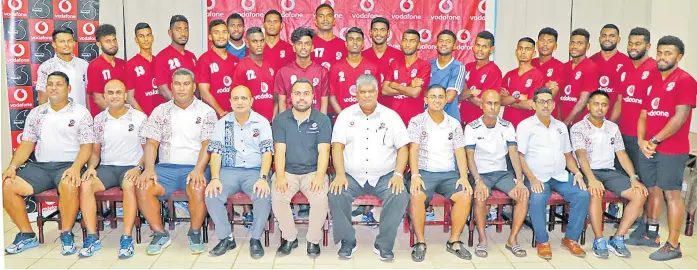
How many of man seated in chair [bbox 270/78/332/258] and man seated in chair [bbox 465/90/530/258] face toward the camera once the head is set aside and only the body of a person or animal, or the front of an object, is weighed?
2

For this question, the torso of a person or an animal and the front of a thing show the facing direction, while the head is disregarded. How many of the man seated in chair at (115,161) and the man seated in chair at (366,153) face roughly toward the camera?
2

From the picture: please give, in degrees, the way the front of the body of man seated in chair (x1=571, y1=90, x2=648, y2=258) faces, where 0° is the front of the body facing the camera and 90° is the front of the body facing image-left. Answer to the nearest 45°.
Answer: approximately 0°

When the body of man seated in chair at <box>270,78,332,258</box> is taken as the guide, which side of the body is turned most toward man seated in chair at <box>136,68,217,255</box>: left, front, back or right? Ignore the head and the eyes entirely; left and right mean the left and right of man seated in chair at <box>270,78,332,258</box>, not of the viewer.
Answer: right

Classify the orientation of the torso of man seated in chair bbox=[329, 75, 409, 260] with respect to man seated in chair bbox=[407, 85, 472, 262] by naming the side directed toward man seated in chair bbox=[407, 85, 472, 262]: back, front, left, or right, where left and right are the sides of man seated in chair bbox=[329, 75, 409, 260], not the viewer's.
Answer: left

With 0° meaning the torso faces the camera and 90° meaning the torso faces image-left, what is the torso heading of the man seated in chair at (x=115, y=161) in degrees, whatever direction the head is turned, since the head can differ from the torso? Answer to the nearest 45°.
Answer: approximately 0°

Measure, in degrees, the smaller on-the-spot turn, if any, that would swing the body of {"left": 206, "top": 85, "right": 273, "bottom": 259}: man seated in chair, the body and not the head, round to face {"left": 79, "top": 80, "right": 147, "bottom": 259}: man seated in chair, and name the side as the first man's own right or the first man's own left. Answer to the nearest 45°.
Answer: approximately 90° to the first man's own right

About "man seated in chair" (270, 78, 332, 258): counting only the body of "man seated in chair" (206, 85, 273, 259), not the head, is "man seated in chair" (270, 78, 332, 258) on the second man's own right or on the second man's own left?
on the second man's own left

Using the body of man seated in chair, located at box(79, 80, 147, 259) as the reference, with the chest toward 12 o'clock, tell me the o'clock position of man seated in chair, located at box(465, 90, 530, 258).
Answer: man seated in chair, located at box(465, 90, 530, 258) is roughly at 10 o'clock from man seated in chair, located at box(79, 80, 147, 259).
